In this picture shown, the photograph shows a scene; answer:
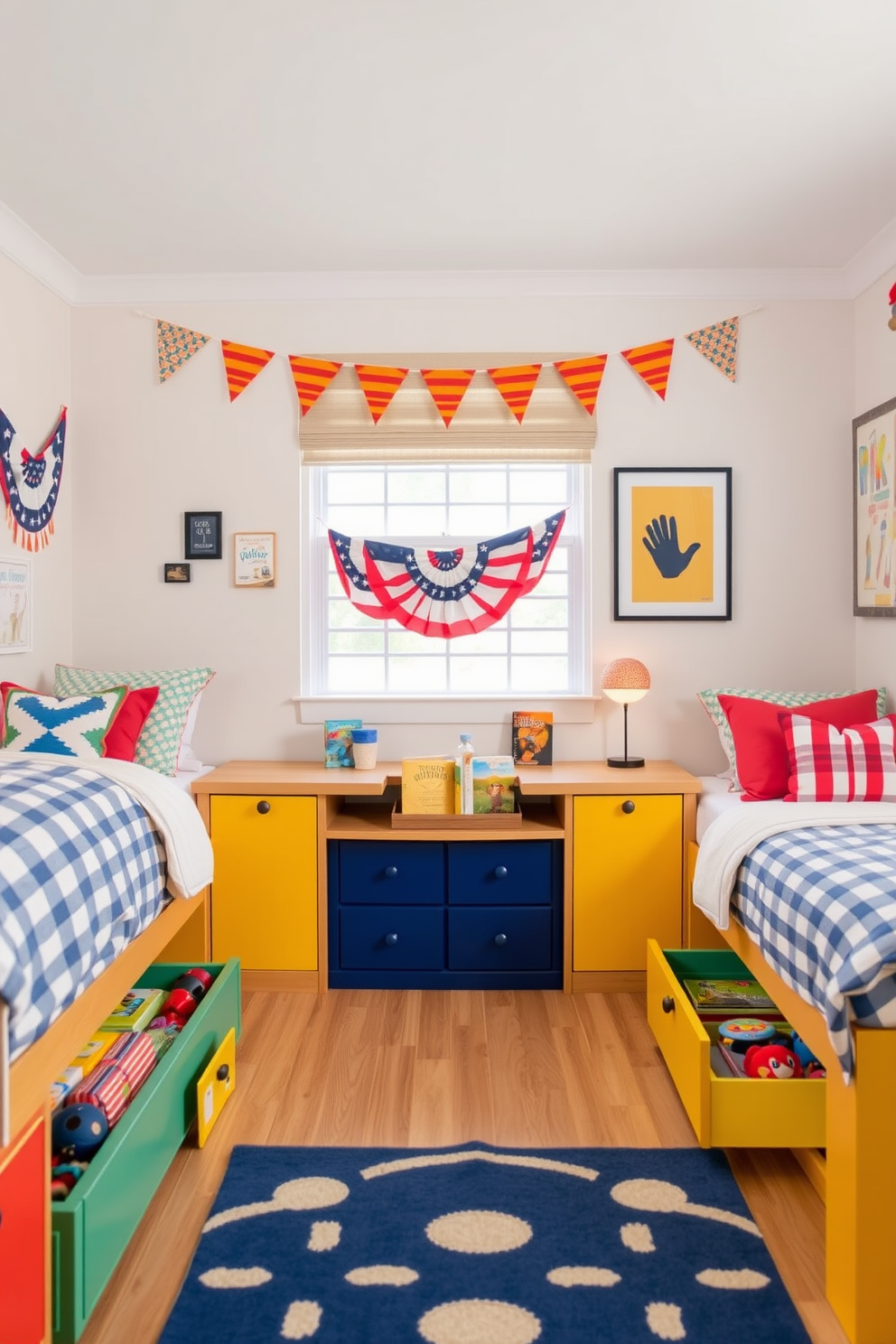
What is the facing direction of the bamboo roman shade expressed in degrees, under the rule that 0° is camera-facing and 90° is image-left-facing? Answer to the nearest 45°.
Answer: approximately 0°

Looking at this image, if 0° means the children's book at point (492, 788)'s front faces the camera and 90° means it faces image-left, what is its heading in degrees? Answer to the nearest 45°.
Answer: approximately 0°

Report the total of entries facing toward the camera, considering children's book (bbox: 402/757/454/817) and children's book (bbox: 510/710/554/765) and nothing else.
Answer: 2

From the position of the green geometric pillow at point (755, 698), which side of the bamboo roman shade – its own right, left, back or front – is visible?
left

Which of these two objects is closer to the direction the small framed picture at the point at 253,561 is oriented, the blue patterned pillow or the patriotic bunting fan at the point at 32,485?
the blue patterned pillow
